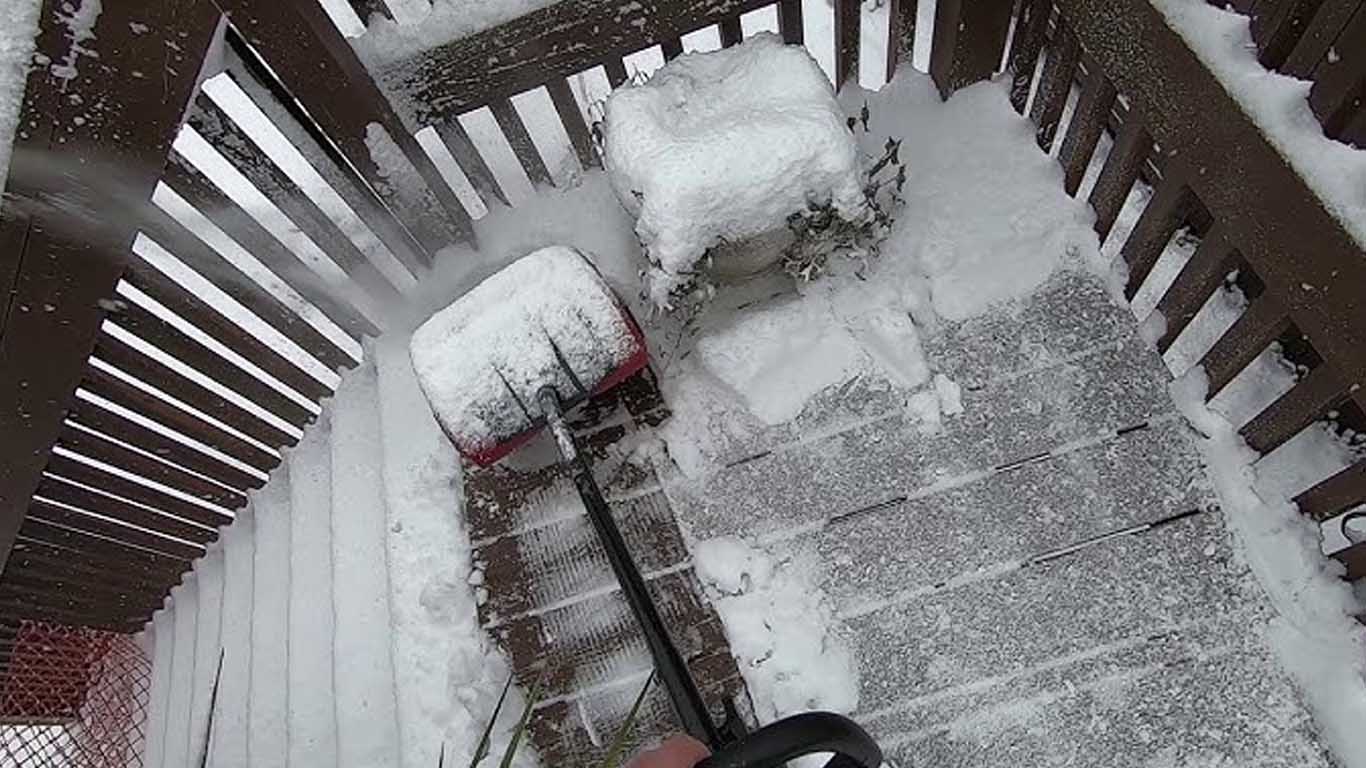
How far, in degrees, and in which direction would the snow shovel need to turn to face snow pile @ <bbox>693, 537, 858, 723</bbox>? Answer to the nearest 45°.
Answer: approximately 180°

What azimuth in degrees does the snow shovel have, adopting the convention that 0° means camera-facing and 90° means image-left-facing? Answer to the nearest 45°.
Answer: approximately 135°

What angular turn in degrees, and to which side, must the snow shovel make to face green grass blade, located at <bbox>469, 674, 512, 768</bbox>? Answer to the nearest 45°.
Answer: approximately 135° to its left

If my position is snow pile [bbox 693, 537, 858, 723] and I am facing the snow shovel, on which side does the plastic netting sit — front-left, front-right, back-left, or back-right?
front-left
